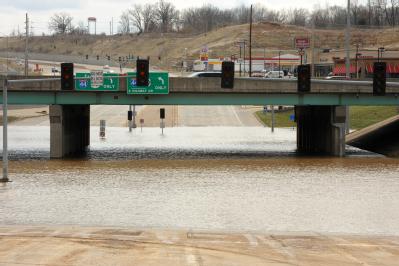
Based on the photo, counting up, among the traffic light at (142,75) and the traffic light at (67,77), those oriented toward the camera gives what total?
2

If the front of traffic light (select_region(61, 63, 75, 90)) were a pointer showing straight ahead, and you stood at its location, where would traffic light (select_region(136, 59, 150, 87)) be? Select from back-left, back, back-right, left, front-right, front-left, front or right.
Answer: left

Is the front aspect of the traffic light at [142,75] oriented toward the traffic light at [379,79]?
no

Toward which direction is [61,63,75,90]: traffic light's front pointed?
toward the camera

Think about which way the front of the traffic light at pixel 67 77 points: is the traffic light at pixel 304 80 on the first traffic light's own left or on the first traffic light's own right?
on the first traffic light's own left

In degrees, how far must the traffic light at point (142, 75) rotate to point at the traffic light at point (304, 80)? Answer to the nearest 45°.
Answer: approximately 90° to its left

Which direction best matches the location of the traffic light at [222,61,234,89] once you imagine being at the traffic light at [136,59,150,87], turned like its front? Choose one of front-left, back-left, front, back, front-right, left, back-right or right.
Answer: left

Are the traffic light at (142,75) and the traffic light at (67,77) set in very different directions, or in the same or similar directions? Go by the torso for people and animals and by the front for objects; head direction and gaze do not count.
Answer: same or similar directions

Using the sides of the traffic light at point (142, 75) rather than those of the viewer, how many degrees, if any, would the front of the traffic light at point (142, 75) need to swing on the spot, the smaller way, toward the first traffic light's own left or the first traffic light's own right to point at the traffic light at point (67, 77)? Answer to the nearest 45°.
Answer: approximately 90° to the first traffic light's own right

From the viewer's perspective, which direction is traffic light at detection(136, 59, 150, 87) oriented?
toward the camera

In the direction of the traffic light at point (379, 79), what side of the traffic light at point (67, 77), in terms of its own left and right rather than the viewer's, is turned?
left

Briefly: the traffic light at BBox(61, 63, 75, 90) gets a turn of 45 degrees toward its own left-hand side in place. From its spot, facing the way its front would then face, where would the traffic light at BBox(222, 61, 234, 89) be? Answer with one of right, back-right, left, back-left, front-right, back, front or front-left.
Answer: front-left
